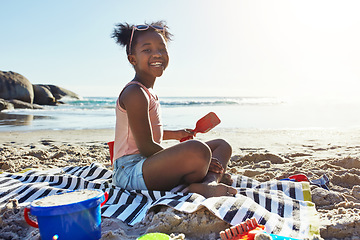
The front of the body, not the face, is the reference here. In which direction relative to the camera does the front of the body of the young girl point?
to the viewer's right

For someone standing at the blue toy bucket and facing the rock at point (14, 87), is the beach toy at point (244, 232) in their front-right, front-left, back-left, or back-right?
back-right

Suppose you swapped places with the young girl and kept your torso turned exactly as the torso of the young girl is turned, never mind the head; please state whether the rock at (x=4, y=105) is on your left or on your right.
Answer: on your left

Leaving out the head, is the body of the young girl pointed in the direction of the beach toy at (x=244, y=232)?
no

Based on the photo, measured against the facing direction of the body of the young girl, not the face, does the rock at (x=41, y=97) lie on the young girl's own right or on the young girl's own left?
on the young girl's own left

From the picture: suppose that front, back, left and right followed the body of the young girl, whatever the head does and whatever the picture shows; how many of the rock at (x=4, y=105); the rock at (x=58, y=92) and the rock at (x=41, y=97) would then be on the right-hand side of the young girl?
0

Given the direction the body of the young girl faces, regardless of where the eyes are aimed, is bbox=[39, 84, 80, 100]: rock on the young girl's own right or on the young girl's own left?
on the young girl's own left

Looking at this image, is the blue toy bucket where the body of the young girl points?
no

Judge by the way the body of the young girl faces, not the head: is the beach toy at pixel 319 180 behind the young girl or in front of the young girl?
in front

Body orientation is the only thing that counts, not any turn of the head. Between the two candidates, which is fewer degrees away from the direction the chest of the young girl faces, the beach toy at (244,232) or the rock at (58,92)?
the beach toy
